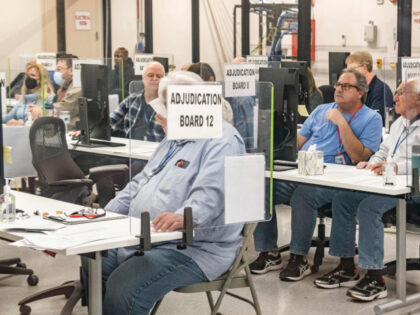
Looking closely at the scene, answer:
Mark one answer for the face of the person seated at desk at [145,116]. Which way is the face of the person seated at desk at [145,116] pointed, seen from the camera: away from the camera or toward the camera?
toward the camera

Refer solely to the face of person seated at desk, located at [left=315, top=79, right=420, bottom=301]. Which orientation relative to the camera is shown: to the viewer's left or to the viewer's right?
to the viewer's left

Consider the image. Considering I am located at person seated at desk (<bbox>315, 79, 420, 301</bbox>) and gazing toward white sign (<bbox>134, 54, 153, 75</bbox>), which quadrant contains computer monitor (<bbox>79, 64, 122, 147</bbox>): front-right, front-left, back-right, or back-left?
front-left

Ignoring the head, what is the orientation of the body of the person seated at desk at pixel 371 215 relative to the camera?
to the viewer's left

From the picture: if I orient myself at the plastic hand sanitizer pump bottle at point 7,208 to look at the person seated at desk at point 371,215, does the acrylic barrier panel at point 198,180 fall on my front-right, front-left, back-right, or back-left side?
front-right

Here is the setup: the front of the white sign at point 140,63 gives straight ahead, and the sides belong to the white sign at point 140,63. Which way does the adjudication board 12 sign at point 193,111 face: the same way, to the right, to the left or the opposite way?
the same way

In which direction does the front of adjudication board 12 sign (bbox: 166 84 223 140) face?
toward the camera

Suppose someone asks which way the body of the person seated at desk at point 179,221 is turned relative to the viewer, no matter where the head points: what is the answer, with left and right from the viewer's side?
facing the viewer and to the left of the viewer

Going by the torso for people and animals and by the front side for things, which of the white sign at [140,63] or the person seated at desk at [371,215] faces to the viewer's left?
the person seated at desk

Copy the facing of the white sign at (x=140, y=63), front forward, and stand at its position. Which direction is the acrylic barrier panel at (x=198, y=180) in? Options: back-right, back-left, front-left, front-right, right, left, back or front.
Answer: front

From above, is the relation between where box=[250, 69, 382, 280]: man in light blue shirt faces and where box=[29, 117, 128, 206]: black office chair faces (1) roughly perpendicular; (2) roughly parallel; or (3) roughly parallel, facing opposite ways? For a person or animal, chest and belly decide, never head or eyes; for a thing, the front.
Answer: roughly perpendicular
